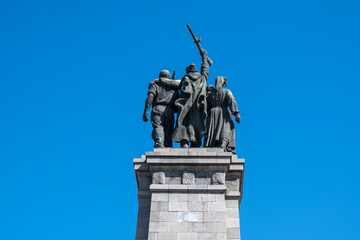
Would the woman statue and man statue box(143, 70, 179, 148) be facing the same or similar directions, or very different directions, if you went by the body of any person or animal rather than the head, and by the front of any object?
same or similar directions
